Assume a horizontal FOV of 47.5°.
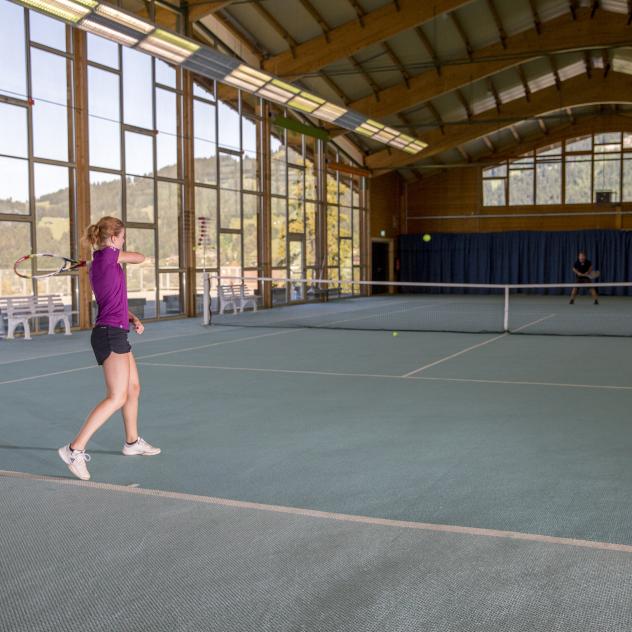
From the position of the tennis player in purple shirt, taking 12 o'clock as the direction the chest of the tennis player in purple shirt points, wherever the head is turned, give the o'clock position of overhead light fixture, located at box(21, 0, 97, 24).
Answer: The overhead light fixture is roughly at 9 o'clock from the tennis player in purple shirt.

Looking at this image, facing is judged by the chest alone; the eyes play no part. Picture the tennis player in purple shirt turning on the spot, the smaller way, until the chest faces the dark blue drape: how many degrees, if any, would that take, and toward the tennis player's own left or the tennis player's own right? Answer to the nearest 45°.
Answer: approximately 45° to the tennis player's own left

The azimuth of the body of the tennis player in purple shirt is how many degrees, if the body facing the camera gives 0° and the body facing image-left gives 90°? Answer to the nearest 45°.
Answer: approximately 270°

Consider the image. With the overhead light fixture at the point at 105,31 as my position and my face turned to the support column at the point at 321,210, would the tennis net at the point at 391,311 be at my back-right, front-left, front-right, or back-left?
front-right

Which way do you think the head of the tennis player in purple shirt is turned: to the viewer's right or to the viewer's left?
to the viewer's right

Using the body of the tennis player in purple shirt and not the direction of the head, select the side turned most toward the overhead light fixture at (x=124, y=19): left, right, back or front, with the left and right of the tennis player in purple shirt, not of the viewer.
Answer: left

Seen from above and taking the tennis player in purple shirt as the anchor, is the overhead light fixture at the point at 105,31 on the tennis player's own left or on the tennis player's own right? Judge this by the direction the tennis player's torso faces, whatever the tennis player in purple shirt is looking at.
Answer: on the tennis player's own left

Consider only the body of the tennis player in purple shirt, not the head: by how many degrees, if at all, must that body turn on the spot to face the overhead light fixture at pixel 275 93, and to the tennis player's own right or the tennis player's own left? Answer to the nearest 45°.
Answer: approximately 90° to the tennis player's own left

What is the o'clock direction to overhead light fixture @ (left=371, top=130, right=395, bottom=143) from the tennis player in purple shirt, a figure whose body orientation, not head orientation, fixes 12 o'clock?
The overhead light fixture is roughly at 10 o'clock from the tennis player in purple shirt.

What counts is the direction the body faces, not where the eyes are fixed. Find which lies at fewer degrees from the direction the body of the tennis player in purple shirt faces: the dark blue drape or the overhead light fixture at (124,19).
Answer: the dark blue drape

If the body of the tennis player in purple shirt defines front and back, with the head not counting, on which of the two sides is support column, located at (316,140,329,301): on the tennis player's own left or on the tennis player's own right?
on the tennis player's own left

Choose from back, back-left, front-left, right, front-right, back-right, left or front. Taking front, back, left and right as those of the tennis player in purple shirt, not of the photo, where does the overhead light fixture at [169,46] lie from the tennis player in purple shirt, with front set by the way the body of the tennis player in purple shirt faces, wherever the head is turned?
left
